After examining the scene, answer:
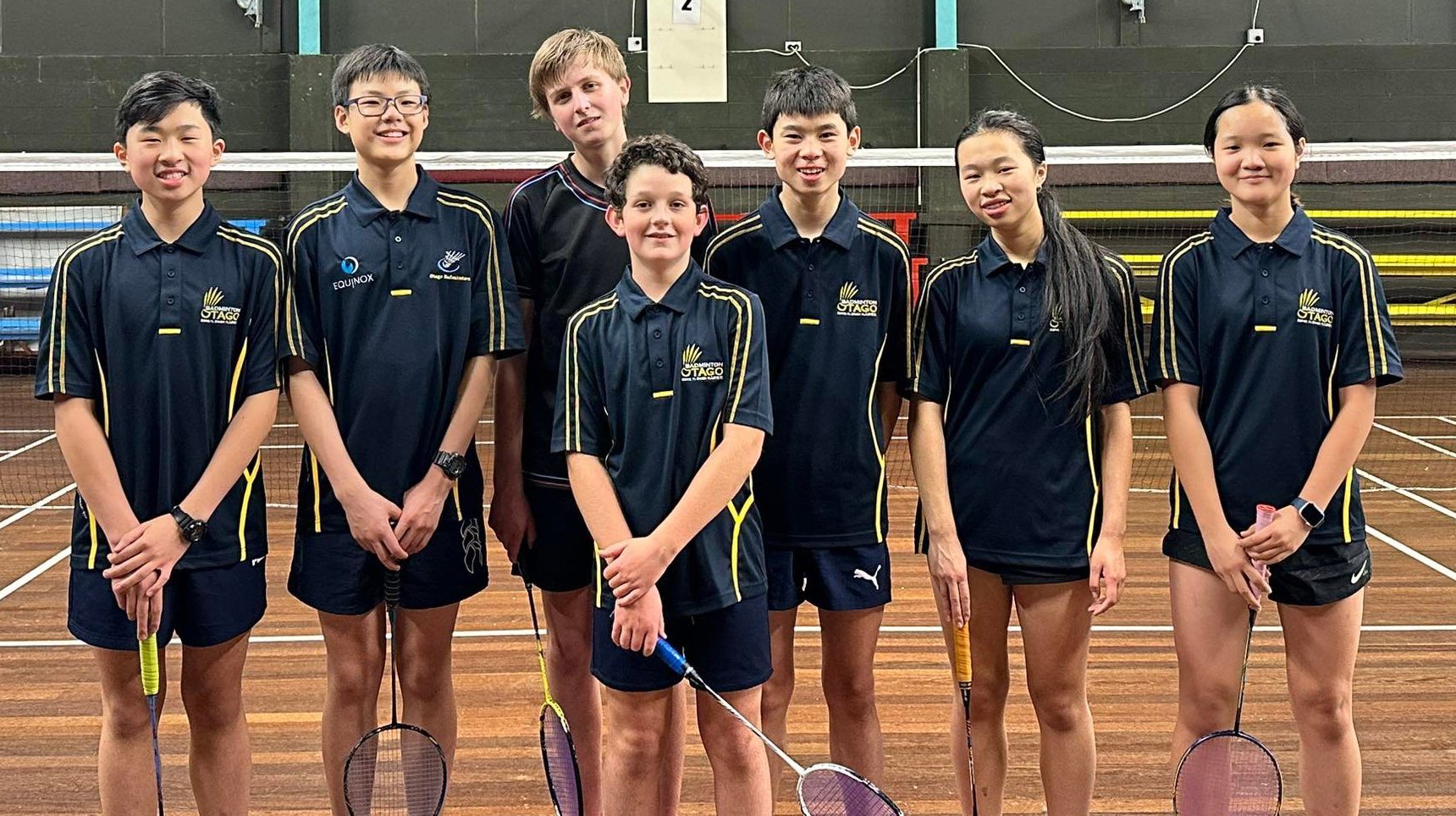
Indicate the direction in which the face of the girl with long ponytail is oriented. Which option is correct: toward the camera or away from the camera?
toward the camera

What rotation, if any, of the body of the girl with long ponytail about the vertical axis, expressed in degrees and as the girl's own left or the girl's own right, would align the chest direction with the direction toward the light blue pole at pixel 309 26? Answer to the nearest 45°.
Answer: approximately 135° to the girl's own right

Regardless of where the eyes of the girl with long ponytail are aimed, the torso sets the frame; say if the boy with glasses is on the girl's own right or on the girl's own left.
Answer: on the girl's own right

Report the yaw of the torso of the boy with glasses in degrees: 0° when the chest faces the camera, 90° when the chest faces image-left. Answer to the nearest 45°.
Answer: approximately 0°

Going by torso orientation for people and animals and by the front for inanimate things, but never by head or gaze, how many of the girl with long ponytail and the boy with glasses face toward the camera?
2

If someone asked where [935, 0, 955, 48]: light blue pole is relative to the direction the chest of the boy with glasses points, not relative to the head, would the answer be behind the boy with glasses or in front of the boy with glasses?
behind

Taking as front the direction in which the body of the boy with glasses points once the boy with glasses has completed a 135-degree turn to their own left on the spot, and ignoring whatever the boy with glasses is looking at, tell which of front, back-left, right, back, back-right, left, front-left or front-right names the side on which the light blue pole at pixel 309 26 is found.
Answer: front-left

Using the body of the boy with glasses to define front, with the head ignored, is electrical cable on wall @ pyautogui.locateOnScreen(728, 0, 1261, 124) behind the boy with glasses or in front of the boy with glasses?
behind

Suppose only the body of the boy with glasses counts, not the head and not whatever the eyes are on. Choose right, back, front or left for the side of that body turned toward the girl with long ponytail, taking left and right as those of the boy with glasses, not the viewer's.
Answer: left

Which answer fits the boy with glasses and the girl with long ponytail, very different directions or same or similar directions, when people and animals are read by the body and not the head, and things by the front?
same or similar directions

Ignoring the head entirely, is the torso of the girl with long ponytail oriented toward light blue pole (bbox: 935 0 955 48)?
no

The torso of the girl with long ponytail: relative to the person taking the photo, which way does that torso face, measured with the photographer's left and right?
facing the viewer

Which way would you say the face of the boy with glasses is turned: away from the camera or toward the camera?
toward the camera
